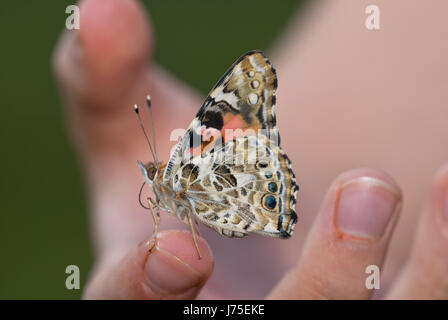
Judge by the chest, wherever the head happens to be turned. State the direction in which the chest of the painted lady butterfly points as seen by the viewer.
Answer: to the viewer's left
